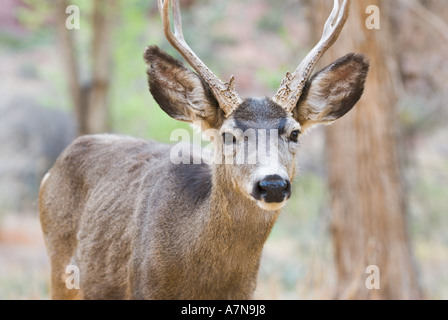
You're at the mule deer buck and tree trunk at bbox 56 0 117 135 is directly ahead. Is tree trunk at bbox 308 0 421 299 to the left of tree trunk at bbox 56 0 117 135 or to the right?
right

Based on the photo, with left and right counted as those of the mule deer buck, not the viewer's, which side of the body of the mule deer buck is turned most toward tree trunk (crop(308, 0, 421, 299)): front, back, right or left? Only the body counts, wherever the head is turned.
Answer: left

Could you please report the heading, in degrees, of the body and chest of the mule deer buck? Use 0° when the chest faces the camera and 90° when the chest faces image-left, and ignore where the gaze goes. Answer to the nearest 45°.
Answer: approximately 315°

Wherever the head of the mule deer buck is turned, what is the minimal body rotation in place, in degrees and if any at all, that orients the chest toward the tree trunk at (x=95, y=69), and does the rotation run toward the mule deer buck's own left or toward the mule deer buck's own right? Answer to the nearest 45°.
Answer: approximately 135° to the mule deer buck's own left
